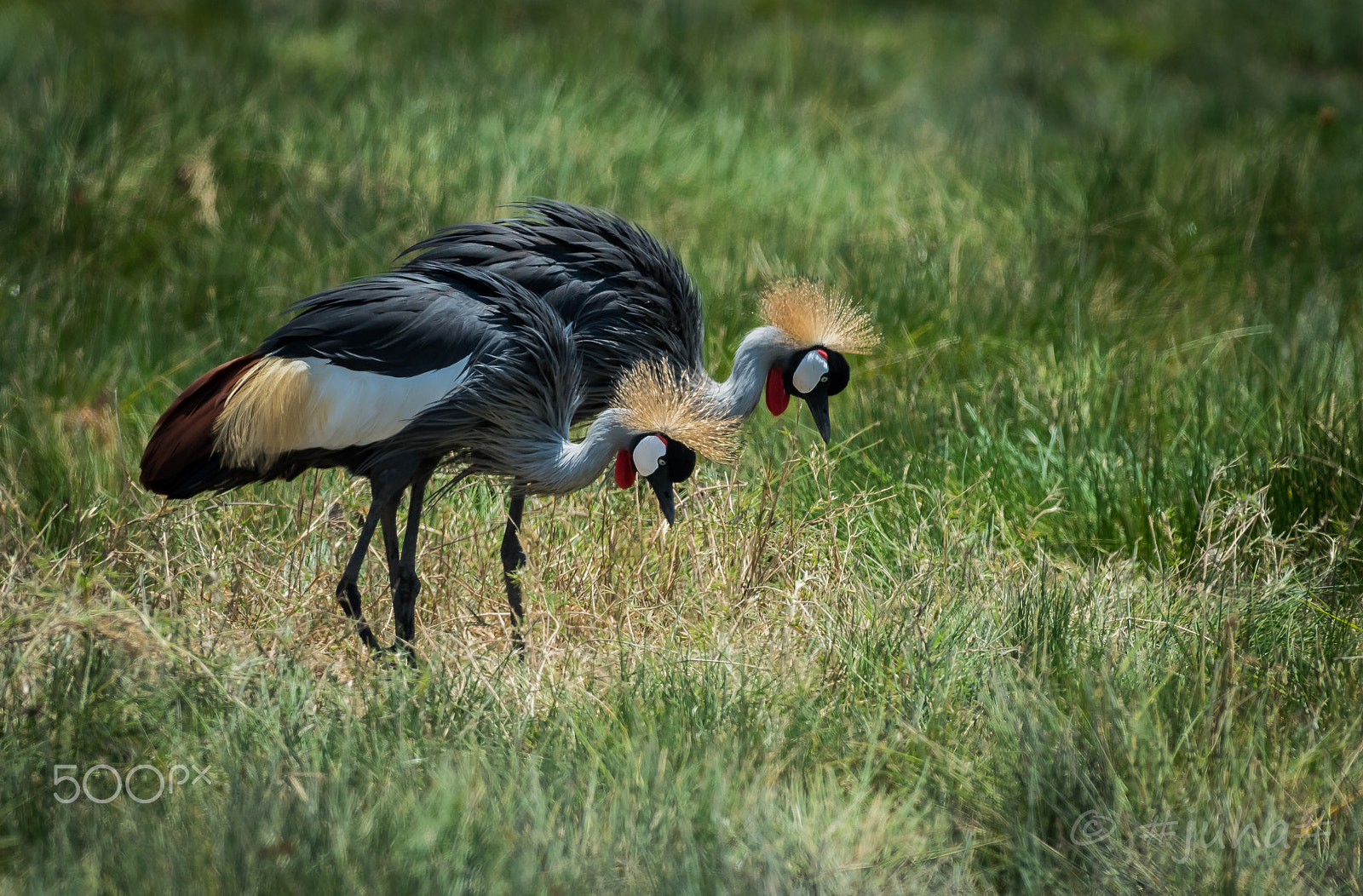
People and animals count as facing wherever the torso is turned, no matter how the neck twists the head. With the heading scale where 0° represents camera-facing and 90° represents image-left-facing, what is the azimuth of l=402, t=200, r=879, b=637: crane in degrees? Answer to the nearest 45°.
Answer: approximately 270°

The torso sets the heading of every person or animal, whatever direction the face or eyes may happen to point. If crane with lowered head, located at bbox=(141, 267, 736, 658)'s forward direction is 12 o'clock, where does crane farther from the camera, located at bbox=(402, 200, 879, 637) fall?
The crane farther from the camera is roughly at 11 o'clock from the crane with lowered head.

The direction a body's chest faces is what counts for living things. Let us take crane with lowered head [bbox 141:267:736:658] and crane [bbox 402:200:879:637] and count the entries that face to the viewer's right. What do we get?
2

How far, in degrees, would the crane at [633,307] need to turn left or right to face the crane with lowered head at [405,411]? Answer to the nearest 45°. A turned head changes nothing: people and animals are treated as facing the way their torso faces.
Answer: approximately 135° to its right

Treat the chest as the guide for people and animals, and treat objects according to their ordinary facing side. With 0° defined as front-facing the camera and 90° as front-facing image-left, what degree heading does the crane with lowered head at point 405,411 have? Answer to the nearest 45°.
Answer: approximately 270°
